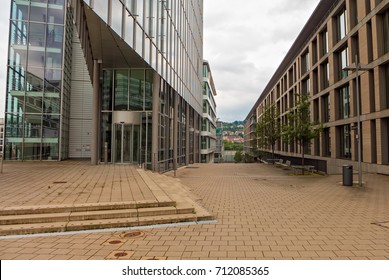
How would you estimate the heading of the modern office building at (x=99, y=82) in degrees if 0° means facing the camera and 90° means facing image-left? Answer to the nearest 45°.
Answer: approximately 0°

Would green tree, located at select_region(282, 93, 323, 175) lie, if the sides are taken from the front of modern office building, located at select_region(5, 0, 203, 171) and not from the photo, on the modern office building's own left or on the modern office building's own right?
on the modern office building's own left

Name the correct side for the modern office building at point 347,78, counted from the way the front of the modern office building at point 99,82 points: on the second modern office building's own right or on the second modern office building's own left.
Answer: on the second modern office building's own left

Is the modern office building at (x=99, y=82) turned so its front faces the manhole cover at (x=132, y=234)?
yes

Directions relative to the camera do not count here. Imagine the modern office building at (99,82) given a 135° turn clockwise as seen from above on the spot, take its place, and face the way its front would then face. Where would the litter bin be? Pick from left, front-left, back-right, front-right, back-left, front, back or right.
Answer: back

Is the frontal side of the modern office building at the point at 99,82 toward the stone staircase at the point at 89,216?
yes

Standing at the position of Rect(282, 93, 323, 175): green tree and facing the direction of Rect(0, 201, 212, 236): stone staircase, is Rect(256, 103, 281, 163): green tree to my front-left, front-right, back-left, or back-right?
back-right
